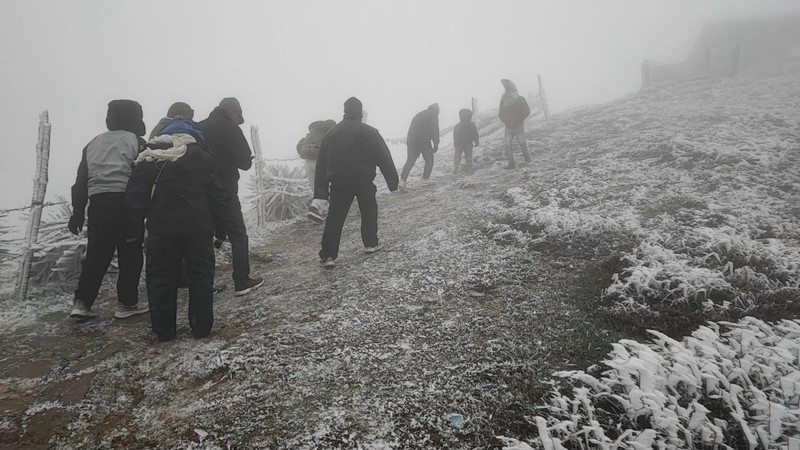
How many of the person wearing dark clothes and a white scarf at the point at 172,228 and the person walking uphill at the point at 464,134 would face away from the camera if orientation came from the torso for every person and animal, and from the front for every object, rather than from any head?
2

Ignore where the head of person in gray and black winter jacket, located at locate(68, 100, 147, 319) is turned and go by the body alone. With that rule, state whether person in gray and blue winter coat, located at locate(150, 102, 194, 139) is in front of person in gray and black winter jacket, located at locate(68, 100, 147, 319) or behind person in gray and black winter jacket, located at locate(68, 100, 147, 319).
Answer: in front

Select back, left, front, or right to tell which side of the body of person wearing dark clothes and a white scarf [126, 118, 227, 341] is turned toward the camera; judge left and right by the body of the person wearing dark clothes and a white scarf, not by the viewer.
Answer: back

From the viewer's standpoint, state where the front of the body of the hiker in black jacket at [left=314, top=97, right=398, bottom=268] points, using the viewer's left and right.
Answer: facing away from the viewer

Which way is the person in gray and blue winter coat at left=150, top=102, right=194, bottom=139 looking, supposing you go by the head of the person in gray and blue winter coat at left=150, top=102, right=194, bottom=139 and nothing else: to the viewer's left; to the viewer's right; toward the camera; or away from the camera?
away from the camera

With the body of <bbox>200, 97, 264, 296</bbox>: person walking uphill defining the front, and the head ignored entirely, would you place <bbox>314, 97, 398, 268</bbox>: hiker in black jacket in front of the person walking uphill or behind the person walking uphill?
in front

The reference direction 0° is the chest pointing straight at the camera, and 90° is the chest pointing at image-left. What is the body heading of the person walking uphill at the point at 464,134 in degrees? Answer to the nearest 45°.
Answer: approximately 180°

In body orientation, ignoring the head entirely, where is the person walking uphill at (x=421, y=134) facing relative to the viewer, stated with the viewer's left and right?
facing away from the viewer and to the right of the viewer
